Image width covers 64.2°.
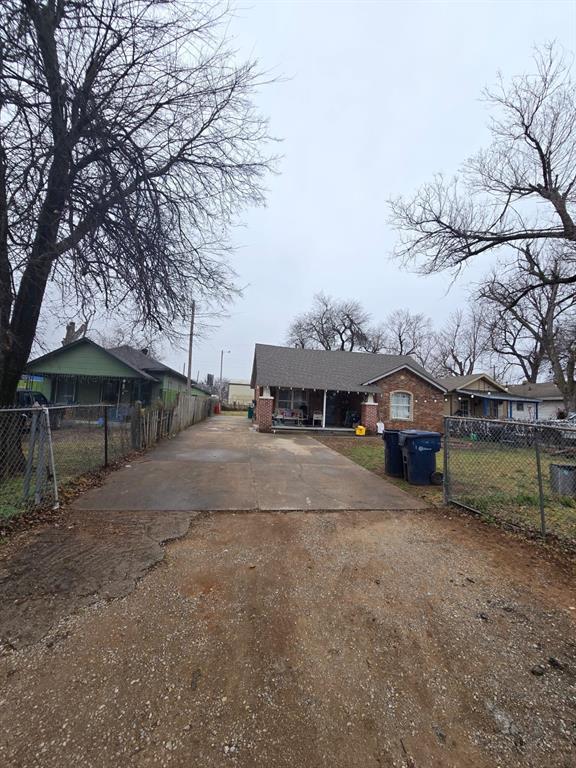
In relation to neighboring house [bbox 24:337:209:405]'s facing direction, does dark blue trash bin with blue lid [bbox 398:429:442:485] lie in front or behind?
in front

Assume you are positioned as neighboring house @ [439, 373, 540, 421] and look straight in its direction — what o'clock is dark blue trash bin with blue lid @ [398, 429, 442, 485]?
The dark blue trash bin with blue lid is roughly at 12 o'clock from the neighboring house.

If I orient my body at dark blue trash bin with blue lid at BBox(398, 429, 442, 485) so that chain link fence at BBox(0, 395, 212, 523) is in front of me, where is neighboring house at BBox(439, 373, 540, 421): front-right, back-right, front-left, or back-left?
back-right

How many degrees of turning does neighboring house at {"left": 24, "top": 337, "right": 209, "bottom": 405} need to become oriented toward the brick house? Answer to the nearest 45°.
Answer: approximately 90° to its left

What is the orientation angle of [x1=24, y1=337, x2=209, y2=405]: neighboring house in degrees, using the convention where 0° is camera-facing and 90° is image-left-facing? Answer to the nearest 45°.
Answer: approximately 0°

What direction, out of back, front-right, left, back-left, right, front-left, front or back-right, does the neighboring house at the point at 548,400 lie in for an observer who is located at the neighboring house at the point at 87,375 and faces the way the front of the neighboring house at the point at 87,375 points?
left

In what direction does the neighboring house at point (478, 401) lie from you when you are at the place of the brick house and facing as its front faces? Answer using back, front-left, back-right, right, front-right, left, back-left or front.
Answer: back-left

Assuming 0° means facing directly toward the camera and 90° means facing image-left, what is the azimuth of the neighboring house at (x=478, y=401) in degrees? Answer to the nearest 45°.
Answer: approximately 0°

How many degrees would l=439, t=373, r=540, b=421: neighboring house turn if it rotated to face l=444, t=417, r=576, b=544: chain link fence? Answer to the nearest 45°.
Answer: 0° — it already faces it

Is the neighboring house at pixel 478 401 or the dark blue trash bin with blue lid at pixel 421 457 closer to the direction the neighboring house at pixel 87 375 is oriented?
the dark blue trash bin with blue lid

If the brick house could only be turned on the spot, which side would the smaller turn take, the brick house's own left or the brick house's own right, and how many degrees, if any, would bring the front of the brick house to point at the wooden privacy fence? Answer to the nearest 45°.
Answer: approximately 45° to the brick house's own right
